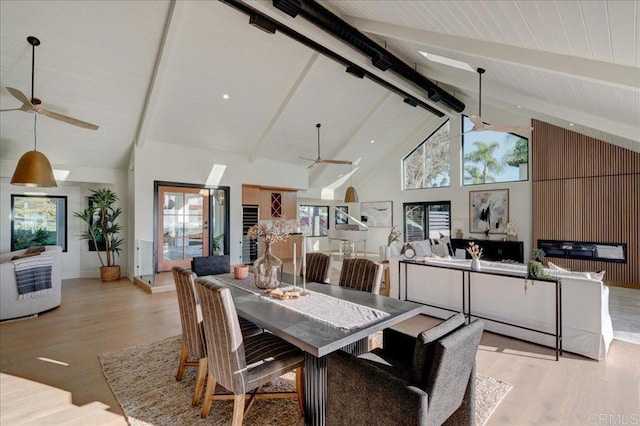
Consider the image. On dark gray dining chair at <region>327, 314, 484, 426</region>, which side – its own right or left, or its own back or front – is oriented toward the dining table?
front

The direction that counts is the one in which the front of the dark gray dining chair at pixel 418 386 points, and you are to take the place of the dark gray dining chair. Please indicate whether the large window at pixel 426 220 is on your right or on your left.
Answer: on your right

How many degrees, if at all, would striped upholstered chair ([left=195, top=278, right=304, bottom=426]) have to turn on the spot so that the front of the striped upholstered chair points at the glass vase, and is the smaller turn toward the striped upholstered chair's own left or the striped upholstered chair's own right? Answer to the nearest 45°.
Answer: approximately 45° to the striped upholstered chair's own left

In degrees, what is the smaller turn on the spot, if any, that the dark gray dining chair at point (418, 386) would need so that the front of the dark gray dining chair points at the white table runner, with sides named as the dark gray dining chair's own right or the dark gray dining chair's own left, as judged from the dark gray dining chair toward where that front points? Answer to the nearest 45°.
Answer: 0° — it already faces it

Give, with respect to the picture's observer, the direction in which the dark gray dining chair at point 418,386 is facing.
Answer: facing away from the viewer and to the left of the viewer

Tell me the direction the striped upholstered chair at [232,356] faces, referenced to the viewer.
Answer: facing away from the viewer and to the right of the viewer

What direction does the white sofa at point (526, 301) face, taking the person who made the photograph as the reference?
facing away from the viewer and to the right of the viewer

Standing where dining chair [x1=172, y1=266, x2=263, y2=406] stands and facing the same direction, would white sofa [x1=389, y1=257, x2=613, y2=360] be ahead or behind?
ahead

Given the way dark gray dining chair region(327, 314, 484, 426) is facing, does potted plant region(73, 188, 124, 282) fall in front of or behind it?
in front

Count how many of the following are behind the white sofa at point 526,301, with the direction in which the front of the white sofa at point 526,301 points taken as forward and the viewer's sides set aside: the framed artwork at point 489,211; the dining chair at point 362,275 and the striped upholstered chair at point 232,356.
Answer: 2

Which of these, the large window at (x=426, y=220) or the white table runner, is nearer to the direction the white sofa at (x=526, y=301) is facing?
the large window

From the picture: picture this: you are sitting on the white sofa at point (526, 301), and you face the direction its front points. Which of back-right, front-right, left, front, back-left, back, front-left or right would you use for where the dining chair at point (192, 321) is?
back

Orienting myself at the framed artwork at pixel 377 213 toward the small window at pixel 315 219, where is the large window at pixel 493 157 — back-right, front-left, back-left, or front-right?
back-left
